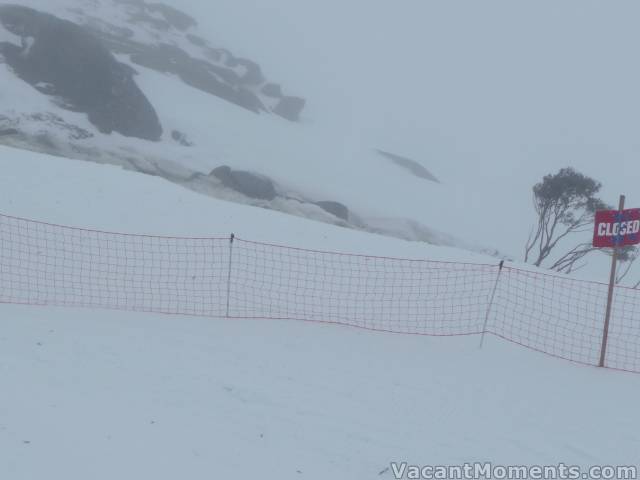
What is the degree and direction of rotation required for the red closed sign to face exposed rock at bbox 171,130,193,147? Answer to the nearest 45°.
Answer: approximately 135° to its right

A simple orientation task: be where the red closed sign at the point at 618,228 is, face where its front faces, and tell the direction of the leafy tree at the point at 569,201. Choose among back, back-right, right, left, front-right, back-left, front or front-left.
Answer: back

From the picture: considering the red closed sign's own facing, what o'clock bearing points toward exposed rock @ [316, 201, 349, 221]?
The exposed rock is roughly at 5 o'clock from the red closed sign.

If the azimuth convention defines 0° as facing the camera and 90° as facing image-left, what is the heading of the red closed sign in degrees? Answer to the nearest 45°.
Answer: approximately 0°

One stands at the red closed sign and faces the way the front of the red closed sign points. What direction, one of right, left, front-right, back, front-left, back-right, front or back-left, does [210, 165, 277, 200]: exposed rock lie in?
back-right
